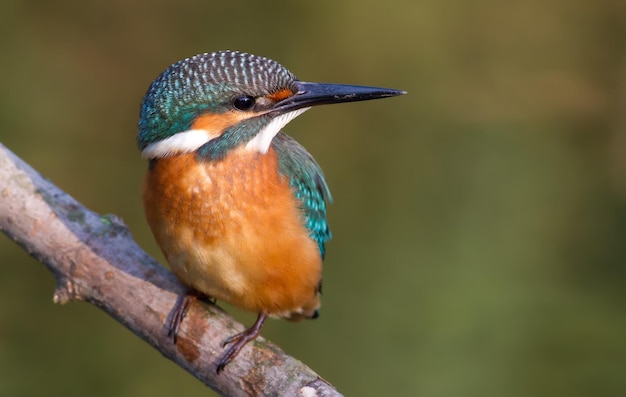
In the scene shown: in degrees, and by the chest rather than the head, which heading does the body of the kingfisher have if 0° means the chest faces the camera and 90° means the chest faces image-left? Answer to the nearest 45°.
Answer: approximately 45°
